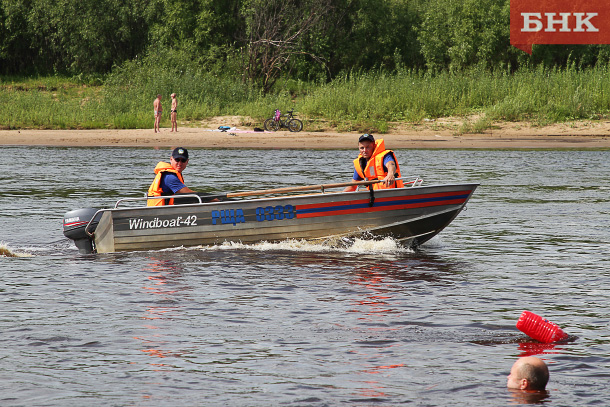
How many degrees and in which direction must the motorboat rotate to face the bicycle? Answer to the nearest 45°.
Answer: approximately 90° to its left

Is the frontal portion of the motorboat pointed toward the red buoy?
no

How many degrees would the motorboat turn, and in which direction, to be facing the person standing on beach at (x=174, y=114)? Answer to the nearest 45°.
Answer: approximately 90° to its left

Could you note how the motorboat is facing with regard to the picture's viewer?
facing to the right of the viewer

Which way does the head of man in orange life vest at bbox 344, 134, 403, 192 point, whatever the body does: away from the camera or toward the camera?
toward the camera

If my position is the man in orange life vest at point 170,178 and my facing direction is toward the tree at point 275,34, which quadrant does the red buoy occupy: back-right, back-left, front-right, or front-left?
back-right

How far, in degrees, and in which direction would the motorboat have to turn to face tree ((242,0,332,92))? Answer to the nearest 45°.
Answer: approximately 90° to its left

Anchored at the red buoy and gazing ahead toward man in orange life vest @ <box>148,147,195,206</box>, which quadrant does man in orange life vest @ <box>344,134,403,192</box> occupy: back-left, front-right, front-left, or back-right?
front-right

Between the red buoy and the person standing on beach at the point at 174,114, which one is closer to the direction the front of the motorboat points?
the red buoy

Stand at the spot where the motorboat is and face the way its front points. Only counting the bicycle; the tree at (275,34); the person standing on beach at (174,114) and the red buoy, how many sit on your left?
3
